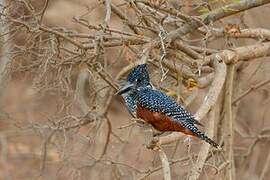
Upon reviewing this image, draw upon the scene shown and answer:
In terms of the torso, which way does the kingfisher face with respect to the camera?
to the viewer's left
